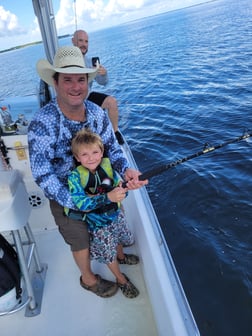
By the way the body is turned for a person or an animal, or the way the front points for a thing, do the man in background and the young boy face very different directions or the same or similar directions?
same or similar directions

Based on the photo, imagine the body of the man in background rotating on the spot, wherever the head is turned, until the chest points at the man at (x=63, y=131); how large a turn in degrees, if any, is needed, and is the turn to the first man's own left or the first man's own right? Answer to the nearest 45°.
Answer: approximately 45° to the first man's own right

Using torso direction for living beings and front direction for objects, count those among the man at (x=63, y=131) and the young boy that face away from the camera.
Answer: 0

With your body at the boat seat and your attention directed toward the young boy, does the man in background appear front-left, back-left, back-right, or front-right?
front-left

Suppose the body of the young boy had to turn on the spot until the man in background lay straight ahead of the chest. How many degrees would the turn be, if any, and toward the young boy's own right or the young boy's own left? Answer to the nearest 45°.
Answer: approximately 135° to the young boy's own left

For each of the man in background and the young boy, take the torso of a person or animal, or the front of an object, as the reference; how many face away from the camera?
0

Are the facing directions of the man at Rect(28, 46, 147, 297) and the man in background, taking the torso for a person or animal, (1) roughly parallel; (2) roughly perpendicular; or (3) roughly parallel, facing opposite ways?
roughly parallel

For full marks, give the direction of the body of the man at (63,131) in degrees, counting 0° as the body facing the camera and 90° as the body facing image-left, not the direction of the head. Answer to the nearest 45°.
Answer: approximately 315°

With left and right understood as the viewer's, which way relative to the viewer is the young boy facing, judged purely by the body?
facing the viewer and to the right of the viewer

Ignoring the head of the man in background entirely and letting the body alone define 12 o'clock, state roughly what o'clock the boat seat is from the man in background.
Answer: The boat seat is roughly at 2 o'clock from the man in background.

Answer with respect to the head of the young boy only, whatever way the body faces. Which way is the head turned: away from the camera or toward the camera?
toward the camera

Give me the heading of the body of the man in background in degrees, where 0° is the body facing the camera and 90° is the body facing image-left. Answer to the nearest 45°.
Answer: approximately 315°

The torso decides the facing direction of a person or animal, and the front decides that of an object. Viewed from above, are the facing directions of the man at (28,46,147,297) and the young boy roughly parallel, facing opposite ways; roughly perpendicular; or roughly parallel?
roughly parallel
